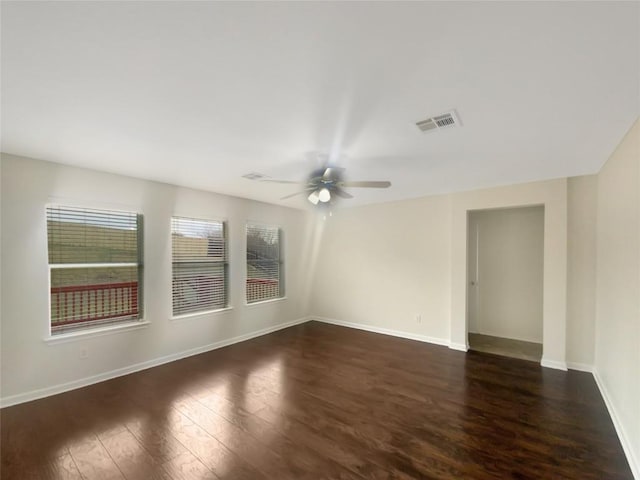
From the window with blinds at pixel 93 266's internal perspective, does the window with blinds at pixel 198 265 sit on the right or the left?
on its left

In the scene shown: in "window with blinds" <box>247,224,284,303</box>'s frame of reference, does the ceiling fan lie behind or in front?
in front

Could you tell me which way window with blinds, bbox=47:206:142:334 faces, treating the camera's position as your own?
facing the viewer and to the right of the viewer

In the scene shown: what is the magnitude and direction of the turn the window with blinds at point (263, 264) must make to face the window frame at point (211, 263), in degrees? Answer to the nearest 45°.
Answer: approximately 90° to its right

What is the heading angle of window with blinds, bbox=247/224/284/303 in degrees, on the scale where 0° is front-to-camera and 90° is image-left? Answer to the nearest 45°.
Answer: approximately 315°

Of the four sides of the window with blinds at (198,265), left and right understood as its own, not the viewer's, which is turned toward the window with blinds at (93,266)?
right

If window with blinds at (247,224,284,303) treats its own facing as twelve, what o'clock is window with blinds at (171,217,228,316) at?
window with blinds at (171,217,228,316) is roughly at 3 o'clock from window with blinds at (247,224,284,303).

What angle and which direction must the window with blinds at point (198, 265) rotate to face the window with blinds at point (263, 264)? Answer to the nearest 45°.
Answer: approximately 90° to its left

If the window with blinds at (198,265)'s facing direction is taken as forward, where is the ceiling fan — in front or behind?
in front

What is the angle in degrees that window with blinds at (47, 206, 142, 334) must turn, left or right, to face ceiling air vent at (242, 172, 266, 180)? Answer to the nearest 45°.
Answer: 0° — it already faces it

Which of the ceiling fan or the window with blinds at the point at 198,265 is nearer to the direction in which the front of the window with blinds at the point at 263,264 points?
the ceiling fan

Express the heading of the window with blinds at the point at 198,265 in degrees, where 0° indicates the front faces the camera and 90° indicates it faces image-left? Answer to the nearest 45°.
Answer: approximately 315°

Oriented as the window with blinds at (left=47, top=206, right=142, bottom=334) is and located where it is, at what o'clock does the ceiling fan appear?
The ceiling fan is roughly at 12 o'clock from the window with blinds.

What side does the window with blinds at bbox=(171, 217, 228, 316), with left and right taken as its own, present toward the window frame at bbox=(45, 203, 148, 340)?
right
